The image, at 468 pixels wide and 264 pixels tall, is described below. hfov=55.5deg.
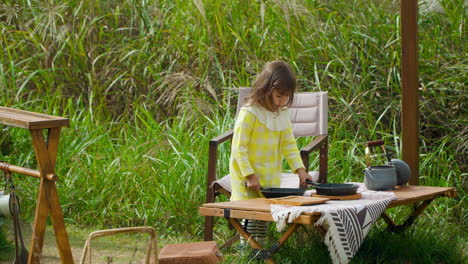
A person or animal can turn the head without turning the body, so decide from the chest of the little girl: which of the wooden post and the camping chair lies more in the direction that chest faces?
the wooden post

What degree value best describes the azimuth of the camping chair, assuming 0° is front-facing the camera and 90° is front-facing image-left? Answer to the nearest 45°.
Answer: approximately 45°

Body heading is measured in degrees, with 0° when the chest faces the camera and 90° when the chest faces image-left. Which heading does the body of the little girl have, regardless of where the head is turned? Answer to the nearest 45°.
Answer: approximately 315°

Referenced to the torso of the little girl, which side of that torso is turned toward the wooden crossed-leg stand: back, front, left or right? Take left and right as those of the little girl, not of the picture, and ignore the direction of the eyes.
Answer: right
